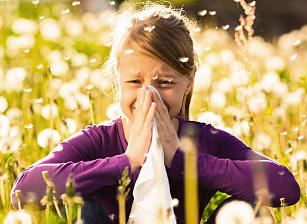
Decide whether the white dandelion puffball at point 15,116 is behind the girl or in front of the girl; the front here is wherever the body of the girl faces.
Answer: behind

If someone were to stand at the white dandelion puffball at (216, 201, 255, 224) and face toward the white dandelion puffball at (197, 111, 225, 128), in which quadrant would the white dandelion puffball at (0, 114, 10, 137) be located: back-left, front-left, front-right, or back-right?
front-left

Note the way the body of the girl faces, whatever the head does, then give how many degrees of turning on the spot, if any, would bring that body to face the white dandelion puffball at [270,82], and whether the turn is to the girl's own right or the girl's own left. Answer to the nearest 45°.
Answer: approximately 135° to the girl's own left

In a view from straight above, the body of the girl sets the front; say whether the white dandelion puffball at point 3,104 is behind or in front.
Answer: behind

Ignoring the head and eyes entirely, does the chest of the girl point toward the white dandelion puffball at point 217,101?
no

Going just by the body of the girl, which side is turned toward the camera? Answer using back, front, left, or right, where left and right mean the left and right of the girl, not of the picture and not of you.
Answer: front

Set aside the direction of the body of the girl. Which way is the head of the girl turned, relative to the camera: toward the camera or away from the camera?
toward the camera

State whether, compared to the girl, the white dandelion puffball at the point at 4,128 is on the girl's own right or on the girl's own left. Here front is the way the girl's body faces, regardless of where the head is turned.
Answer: on the girl's own right

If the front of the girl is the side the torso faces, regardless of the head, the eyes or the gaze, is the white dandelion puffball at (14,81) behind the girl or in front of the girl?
behind

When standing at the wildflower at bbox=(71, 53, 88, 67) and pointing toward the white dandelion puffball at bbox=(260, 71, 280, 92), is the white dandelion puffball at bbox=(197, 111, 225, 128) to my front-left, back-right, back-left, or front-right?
front-right

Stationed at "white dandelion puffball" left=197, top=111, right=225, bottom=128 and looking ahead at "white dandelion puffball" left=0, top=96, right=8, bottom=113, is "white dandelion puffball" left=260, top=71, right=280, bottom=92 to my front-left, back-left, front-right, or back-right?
back-right

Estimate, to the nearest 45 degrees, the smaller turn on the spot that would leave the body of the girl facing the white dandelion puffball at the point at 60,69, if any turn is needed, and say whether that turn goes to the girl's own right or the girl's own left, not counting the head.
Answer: approximately 180°

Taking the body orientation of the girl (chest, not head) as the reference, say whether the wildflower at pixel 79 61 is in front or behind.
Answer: behind

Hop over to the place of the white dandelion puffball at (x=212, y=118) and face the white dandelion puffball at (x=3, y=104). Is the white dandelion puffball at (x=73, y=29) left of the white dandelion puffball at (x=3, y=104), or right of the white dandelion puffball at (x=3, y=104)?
right
